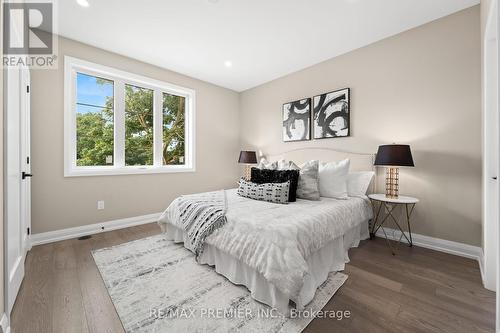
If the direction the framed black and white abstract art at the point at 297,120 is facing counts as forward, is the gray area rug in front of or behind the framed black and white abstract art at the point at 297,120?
in front

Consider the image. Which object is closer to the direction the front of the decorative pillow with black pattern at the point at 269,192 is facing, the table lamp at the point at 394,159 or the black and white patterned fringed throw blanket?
the black and white patterned fringed throw blanket

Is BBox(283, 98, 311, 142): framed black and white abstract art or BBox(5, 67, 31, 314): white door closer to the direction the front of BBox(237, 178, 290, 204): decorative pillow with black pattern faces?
the white door

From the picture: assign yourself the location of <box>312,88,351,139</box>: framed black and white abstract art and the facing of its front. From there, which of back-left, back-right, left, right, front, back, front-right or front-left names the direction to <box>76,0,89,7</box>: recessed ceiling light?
front

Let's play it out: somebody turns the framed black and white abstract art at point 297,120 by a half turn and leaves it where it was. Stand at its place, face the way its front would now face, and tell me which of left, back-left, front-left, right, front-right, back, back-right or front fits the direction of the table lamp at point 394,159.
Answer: right

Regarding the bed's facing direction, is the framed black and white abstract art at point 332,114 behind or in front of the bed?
behind

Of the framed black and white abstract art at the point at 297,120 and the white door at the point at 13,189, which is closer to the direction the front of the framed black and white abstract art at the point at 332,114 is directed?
the white door

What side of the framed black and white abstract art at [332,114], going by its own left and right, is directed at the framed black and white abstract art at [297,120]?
right

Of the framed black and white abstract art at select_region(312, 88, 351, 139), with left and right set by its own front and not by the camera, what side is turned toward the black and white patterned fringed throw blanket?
front

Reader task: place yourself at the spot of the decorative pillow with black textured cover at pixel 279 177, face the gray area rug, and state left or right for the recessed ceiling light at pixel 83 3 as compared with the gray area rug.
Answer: right

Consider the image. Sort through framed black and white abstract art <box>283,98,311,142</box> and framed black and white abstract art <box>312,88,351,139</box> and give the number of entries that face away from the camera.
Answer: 0

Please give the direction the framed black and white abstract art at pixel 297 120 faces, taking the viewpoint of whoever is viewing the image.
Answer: facing the viewer and to the left of the viewer

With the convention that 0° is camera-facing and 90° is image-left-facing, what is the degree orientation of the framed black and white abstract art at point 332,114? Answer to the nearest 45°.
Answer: approximately 45°

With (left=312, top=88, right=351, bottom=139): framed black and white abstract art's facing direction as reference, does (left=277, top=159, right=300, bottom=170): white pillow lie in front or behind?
in front

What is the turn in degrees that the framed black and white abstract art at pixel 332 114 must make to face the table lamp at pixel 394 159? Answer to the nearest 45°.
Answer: approximately 90° to its left

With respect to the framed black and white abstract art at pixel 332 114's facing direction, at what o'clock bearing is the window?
The window is roughly at 1 o'clock from the framed black and white abstract art.
